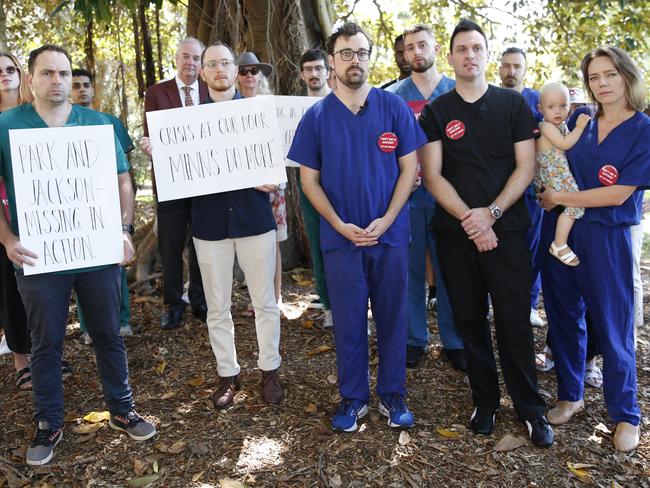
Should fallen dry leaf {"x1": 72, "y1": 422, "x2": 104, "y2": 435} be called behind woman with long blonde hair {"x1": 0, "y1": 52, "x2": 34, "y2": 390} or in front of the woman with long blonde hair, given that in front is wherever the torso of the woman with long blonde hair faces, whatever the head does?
in front

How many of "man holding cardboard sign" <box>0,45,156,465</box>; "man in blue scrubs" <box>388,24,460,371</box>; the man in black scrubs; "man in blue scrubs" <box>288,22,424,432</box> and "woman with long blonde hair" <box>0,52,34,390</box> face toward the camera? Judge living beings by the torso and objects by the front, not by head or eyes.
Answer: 5

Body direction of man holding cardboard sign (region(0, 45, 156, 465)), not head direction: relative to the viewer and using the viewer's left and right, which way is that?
facing the viewer

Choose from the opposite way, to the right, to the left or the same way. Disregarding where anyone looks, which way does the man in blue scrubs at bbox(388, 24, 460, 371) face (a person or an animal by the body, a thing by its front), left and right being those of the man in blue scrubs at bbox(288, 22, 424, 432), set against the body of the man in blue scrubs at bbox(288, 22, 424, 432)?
the same way

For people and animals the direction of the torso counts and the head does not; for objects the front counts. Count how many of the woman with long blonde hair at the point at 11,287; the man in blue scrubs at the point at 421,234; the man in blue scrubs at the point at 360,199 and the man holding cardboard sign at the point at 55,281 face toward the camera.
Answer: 4

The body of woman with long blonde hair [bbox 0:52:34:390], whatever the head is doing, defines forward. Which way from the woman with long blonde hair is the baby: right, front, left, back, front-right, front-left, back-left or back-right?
front-left

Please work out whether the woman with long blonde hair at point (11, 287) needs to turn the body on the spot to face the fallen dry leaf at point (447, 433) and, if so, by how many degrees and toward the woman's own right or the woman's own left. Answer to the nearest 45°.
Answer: approximately 45° to the woman's own left

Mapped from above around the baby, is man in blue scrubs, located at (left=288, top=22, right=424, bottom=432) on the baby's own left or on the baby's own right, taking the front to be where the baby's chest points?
on the baby's own right

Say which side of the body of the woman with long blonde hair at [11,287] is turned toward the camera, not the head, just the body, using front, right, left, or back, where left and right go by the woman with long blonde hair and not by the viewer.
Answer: front

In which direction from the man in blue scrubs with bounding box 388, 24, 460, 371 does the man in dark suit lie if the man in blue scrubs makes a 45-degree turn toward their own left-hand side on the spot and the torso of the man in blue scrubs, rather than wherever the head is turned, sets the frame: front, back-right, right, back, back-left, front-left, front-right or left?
back-right

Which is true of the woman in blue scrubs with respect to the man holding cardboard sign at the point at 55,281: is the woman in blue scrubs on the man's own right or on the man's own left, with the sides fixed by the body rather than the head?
on the man's own left

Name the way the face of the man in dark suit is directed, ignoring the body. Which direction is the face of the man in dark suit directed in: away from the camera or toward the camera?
toward the camera

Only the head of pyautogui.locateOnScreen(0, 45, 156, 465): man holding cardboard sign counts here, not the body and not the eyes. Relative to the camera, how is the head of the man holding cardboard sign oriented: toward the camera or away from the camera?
toward the camera

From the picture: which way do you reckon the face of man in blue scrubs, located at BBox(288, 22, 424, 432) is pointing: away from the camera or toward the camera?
toward the camera

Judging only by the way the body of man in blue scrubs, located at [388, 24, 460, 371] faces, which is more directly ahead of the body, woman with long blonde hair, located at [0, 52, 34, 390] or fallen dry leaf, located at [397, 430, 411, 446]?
the fallen dry leaf

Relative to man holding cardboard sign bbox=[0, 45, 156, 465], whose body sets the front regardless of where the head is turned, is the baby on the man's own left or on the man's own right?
on the man's own left

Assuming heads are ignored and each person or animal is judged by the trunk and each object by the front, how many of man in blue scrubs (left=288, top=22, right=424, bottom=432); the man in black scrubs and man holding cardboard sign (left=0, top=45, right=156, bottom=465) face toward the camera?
3

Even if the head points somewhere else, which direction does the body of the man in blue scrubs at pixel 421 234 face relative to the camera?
toward the camera
